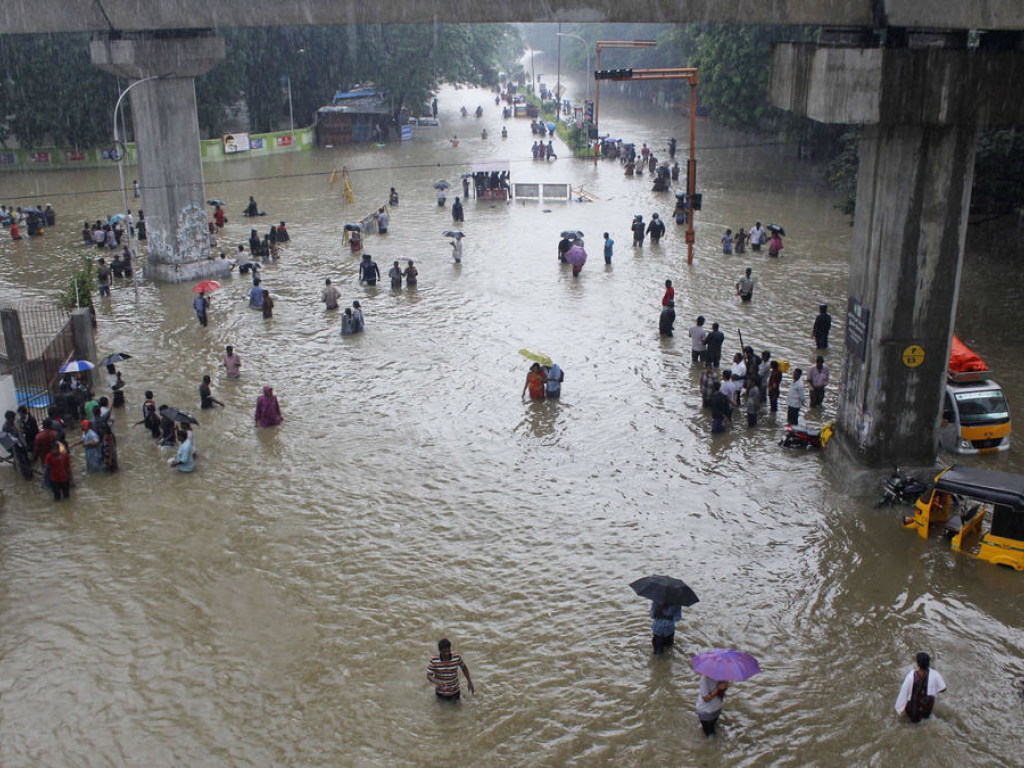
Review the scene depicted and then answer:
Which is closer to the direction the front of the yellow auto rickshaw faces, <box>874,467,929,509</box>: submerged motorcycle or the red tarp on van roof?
the submerged motorcycle

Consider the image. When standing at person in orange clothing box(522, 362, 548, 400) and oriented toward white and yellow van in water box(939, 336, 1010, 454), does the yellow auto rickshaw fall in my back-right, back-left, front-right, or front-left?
front-right

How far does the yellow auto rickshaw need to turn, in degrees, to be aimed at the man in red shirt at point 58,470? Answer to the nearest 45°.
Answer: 0° — it already faces them

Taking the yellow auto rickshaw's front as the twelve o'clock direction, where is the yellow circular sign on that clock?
The yellow circular sign is roughly at 2 o'clock from the yellow auto rickshaw.

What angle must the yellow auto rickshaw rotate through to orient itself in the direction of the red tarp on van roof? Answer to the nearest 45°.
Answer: approximately 90° to its right

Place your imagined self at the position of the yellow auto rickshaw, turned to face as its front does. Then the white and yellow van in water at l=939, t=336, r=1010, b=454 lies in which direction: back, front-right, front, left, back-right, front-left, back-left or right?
right

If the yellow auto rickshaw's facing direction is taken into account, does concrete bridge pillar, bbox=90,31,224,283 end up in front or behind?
in front

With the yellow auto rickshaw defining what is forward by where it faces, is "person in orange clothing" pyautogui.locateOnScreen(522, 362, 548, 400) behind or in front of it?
in front

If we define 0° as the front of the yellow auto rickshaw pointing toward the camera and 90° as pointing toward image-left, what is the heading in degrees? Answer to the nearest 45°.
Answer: approximately 90°

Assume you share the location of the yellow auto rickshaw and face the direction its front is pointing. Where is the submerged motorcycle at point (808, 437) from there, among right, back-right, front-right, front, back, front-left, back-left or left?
front-right
